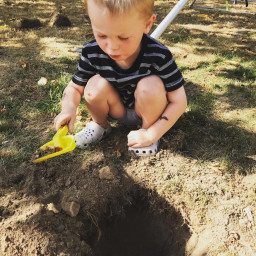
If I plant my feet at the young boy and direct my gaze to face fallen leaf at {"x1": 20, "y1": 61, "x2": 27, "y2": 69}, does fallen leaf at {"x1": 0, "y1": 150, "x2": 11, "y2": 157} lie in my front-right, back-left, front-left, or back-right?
front-left

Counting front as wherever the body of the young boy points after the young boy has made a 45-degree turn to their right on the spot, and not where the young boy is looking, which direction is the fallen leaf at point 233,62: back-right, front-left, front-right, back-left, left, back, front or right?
back

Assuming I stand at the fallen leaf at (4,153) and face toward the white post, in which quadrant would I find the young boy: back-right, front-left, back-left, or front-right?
front-right

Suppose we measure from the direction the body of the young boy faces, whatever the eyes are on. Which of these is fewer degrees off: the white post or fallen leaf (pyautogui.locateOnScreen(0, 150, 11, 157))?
the fallen leaf

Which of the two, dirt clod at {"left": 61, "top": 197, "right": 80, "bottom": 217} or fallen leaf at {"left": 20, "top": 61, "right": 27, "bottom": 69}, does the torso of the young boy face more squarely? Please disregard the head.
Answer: the dirt clod

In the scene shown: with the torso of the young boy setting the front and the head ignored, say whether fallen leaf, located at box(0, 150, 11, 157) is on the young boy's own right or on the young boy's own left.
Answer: on the young boy's own right

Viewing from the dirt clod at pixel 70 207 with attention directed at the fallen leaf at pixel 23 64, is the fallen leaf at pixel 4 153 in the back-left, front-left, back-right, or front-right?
front-left

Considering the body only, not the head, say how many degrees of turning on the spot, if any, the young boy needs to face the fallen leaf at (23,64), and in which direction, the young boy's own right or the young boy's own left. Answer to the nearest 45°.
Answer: approximately 135° to the young boy's own right

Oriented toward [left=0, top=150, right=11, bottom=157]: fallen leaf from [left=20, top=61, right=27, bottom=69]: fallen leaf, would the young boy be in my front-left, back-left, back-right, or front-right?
front-left

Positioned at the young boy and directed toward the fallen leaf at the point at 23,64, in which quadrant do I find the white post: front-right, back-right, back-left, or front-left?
front-right

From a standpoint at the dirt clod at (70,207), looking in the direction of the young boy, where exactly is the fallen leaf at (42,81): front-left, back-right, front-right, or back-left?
front-left

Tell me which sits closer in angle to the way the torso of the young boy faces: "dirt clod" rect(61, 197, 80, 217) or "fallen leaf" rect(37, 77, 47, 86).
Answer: the dirt clod

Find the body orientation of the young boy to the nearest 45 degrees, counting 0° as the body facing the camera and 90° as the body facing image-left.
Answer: approximately 0°

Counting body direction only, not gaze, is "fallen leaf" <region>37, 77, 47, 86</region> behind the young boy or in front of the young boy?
behind
